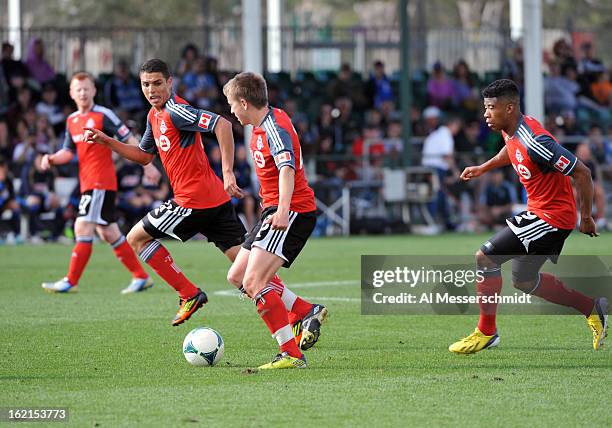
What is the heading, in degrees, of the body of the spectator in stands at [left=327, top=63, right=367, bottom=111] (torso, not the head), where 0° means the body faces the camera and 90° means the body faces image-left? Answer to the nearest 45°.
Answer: approximately 0°

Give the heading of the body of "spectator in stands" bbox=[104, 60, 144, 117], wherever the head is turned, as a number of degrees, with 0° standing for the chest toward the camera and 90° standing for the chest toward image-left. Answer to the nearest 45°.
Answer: approximately 0°

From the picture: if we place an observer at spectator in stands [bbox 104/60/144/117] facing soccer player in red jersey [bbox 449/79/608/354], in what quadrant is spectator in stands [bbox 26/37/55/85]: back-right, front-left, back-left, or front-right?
back-right

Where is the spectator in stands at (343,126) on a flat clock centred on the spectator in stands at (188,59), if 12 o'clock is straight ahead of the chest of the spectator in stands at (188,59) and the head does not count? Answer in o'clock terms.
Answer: the spectator in stands at (343,126) is roughly at 9 o'clock from the spectator in stands at (188,59).

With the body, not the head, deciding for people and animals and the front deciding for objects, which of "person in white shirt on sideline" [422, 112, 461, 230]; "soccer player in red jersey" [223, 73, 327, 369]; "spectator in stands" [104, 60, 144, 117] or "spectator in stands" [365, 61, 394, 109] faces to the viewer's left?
the soccer player in red jersey

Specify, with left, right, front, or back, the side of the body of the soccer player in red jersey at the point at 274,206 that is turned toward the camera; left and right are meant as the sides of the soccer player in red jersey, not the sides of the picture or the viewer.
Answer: left

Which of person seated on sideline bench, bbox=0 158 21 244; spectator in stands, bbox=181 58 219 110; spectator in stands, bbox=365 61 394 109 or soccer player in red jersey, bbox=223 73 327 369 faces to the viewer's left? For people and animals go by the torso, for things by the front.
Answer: the soccer player in red jersey

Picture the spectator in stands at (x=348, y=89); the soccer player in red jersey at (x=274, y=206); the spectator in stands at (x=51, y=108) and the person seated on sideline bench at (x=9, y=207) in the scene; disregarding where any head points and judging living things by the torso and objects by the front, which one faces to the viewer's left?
the soccer player in red jersey

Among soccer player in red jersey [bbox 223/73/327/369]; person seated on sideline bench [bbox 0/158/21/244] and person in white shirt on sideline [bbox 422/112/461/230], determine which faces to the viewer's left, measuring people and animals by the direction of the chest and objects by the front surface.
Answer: the soccer player in red jersey

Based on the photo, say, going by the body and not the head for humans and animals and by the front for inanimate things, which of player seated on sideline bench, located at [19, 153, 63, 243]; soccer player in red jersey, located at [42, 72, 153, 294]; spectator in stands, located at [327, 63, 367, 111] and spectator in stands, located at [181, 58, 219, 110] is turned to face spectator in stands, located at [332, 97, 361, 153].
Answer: spectator in stands, located at [327, 63, 367, 111]

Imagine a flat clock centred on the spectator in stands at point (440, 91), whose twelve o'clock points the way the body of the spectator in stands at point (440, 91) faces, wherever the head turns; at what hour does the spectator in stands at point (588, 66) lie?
the spectator in stands at point (588, 66) is roughly at 8 o'clock from the spectator in stands at point (440, 91).
